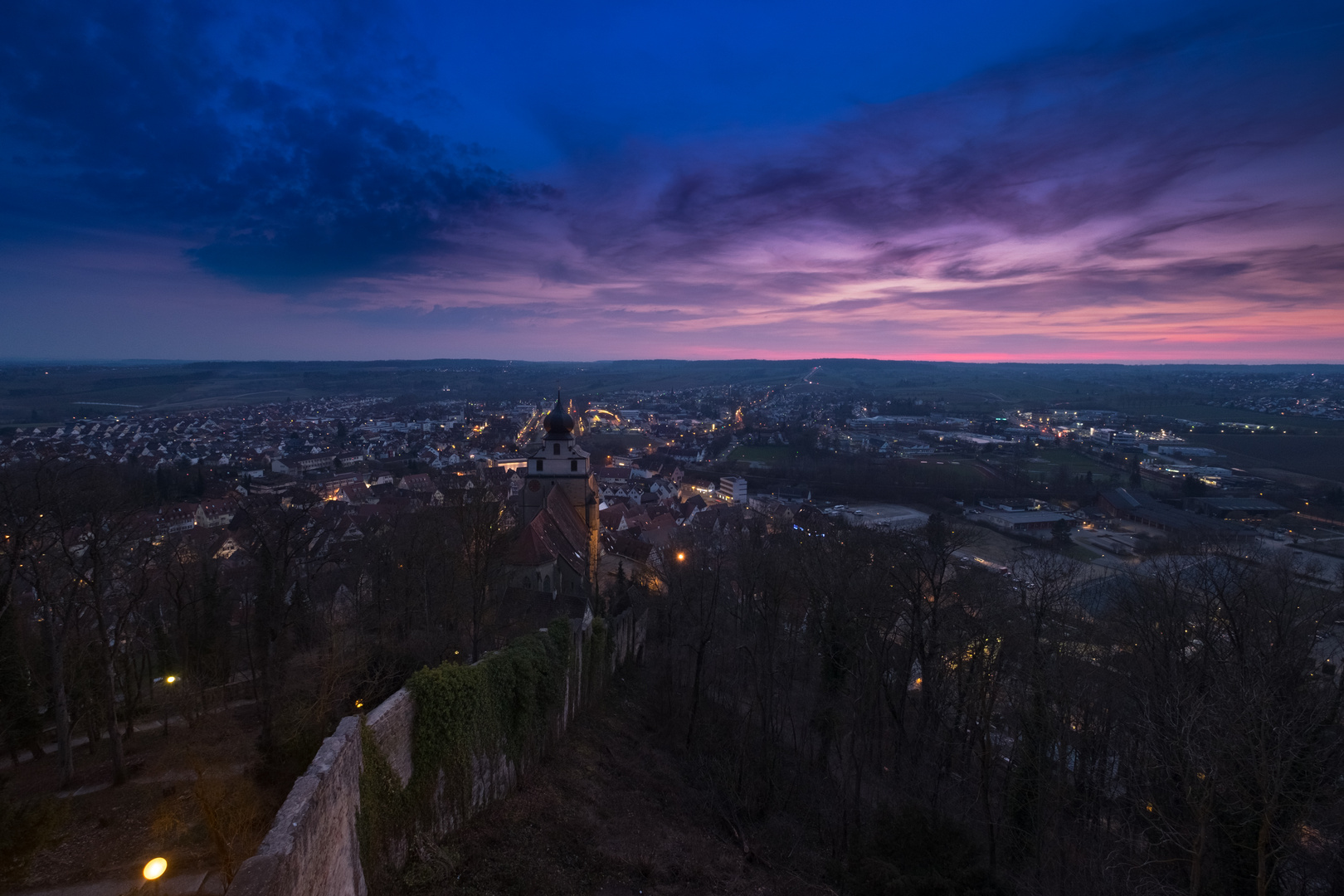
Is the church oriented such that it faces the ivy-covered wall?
no

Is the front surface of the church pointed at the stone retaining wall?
no

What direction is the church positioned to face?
away from the camera
